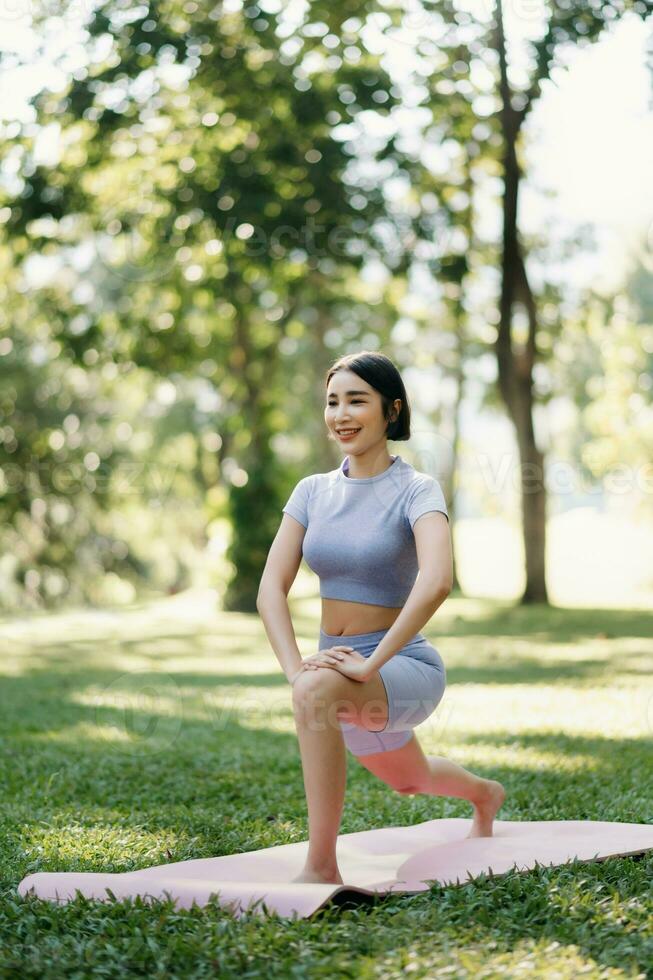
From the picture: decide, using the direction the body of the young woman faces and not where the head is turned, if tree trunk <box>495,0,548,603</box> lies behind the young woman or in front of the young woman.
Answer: behind

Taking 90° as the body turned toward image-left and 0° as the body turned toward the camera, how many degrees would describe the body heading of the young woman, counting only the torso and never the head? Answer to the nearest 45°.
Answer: approximately 45°
